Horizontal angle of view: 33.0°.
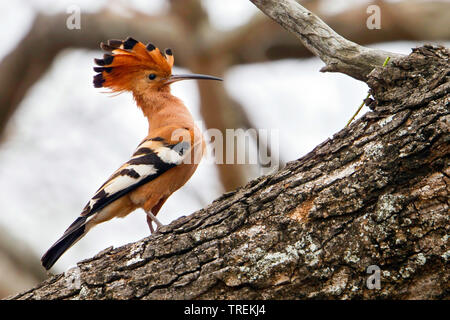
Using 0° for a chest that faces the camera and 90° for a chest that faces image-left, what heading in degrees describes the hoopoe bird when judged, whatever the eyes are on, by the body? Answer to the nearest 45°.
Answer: approximately 270°
